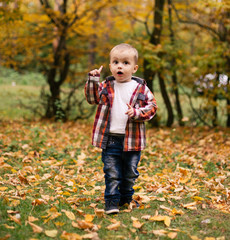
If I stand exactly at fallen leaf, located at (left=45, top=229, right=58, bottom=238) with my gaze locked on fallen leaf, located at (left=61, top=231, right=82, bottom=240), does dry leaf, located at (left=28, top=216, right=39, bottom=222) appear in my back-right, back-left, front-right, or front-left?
back-left

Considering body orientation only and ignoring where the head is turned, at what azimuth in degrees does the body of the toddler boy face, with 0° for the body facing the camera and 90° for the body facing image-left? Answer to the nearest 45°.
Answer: approximately 0°

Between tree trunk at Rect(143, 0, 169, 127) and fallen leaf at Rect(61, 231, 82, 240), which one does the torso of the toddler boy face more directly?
the fallen leaf

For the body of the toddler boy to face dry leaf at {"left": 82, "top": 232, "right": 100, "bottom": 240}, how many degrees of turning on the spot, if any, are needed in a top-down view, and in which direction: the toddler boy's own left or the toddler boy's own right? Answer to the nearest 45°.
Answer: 0° — they already face it
